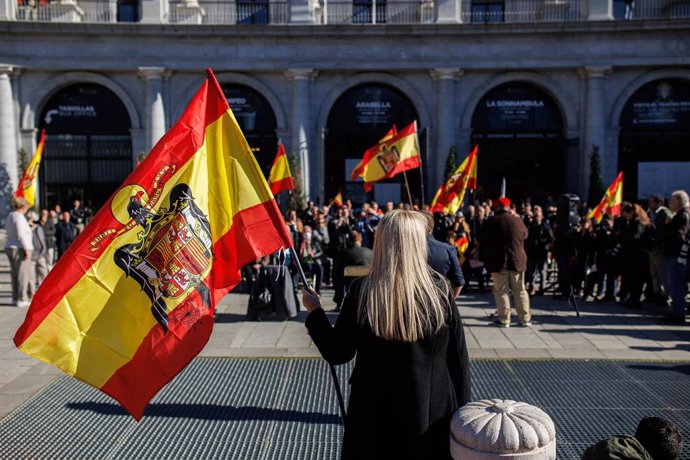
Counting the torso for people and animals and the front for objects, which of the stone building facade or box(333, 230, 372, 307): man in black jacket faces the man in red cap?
the stone building facade

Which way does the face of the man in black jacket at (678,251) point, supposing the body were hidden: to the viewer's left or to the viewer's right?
to the viewer's left

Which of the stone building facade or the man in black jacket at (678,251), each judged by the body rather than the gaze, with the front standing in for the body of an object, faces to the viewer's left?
the man in black jacket

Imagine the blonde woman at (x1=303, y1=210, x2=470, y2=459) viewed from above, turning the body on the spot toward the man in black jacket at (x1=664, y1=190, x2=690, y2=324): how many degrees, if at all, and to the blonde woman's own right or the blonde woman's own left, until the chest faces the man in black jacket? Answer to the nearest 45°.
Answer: approximately 45° to the blonde woman's own right

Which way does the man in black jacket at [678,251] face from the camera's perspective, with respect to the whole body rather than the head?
to the viewer's left

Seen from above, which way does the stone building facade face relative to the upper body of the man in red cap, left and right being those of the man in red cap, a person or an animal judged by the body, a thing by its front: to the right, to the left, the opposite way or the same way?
the opposite way

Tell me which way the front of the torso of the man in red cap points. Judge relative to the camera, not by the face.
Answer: away from the camera

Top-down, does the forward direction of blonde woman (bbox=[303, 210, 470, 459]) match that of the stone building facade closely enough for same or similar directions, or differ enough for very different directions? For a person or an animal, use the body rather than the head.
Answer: very different directions

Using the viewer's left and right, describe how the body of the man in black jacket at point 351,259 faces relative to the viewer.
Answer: facing away from the viewer

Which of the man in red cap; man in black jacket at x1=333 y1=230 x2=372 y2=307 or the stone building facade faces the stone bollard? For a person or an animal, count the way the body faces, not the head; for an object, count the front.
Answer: the stone building facade

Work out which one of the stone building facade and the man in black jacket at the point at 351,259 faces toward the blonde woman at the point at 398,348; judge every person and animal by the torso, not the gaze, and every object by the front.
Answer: the stone building facade

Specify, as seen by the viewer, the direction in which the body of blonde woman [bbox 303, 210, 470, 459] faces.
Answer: away from the camera

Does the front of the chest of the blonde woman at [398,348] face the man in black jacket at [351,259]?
yes
